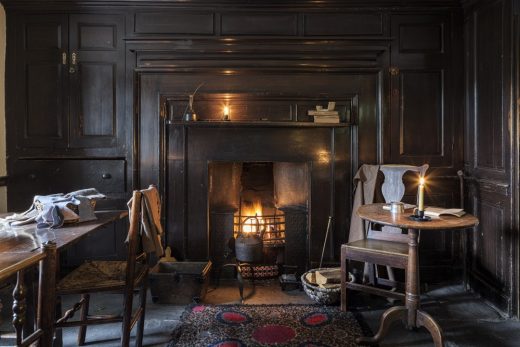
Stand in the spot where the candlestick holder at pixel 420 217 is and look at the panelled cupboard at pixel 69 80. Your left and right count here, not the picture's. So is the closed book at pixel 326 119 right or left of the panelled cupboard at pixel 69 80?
right

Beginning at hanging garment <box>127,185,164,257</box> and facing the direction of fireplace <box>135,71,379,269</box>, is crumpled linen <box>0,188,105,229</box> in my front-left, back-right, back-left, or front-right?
back-left

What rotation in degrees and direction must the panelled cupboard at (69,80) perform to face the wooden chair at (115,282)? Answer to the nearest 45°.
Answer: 0° — it already faces it

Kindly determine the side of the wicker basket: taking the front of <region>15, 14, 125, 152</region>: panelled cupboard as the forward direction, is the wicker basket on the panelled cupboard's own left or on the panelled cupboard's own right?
on the panelled cupboard's own left

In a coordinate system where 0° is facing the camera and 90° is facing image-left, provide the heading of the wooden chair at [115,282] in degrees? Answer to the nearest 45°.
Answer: approximately 90°
